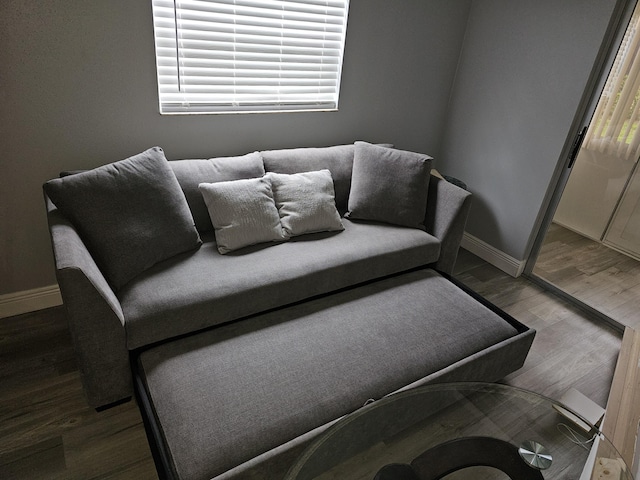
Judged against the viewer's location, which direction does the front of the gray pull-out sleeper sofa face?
facing the viewer and to the right of the viewer

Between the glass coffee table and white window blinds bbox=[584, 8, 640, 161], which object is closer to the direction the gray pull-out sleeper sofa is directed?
the glass coffee table

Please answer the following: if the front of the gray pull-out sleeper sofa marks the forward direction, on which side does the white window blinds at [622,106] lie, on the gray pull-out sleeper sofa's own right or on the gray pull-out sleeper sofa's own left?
on the gray pull-out sleeper sofa's own left

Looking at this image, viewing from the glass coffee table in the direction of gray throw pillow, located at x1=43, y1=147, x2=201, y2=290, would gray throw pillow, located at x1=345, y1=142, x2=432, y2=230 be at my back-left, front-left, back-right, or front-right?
front-right

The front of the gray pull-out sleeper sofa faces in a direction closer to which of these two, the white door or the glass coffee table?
the glass coffee table

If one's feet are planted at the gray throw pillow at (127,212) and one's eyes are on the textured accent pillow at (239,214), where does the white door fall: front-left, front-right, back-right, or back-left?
front-right

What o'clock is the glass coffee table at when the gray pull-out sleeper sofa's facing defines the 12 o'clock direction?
The glass coffee table is roughly at 12 o'clock from the gray pull-out sleeper sofa.

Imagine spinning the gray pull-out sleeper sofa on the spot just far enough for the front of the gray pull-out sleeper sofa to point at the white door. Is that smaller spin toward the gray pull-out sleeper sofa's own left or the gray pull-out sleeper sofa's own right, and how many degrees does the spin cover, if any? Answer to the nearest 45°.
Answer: approximately 45° to the gray pull-out sleeper sofa's own left

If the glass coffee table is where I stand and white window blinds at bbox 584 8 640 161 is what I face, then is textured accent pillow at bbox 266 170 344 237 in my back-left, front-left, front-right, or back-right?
front-left
